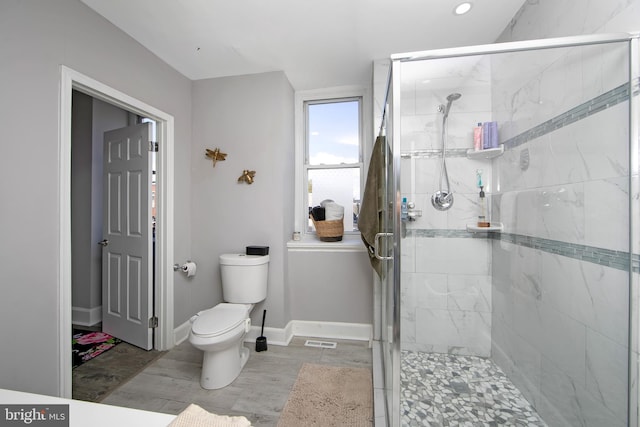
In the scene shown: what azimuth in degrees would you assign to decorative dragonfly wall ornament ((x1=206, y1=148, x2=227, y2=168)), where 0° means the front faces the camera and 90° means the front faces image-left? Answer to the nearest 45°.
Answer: approximately 0°

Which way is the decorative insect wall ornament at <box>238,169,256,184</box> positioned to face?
toward the camera

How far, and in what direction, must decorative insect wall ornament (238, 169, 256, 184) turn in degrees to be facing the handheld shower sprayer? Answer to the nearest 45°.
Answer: approximately 45° to its left

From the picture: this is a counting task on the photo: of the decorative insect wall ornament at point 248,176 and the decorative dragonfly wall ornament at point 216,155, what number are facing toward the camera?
2

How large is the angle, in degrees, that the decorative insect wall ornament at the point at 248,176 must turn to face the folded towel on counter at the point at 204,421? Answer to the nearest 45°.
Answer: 0° — it already faces it

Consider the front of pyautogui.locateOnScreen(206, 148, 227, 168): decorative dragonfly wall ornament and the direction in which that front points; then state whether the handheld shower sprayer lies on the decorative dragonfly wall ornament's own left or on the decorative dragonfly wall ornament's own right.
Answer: on the decorative dragonfly wall ornament's own left

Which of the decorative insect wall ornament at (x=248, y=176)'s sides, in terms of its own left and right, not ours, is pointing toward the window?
left

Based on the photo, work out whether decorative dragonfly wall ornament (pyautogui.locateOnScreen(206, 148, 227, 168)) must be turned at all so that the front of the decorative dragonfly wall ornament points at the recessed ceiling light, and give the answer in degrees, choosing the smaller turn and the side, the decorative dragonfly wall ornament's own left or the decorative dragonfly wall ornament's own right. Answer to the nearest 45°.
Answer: approximately 45° to the decorative dragonfly wall ornament's own left

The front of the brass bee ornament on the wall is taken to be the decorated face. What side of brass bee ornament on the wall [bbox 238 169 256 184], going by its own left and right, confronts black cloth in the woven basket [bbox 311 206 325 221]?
left
